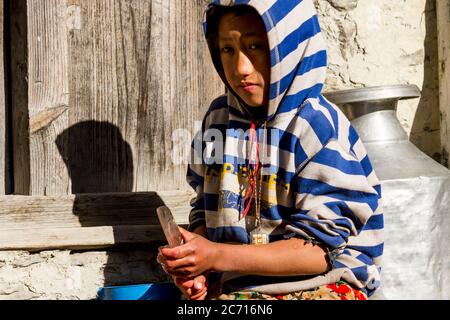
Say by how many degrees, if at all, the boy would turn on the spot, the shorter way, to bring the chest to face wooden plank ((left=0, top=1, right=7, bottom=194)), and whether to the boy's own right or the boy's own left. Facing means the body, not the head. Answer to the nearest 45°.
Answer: approximately 90° to the boy's own right

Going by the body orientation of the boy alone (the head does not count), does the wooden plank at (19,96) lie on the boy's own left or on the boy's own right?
on the boy's own right

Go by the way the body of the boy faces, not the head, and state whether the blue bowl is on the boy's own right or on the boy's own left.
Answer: on the boy's own right
